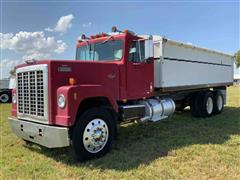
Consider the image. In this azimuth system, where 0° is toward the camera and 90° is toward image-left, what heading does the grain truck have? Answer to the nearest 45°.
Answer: approximately 45°
